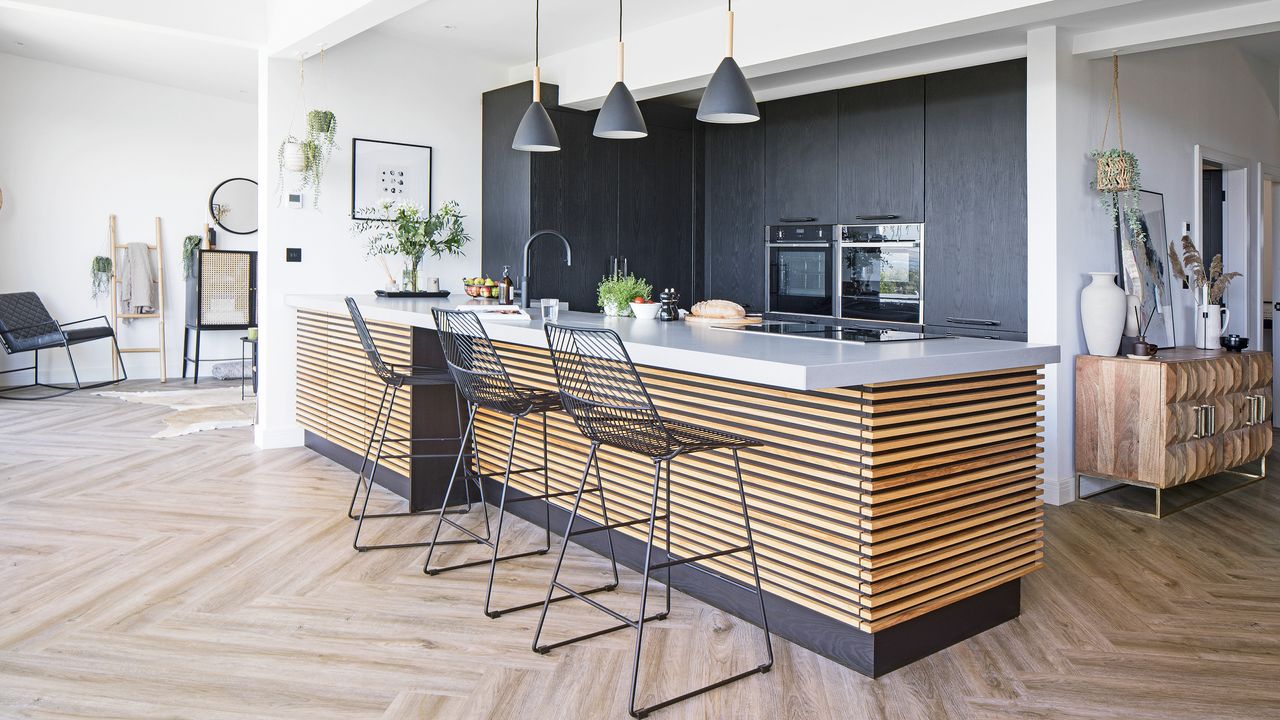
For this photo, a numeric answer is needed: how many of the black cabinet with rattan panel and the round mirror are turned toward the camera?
2

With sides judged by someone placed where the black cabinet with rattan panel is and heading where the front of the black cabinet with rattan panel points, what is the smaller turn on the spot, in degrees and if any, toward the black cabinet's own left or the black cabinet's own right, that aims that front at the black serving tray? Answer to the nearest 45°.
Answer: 0° — it already faces it

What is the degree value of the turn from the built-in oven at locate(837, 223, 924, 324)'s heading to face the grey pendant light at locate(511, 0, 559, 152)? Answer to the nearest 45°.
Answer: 0° — it already faces it

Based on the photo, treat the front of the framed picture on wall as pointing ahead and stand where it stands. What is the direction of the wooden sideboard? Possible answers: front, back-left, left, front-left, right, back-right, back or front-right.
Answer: front

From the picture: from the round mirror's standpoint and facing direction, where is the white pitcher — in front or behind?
in front

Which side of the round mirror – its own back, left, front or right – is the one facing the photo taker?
front

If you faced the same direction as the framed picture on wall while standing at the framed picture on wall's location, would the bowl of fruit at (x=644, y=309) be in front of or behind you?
in front

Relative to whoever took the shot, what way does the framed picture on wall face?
facing the viewer and to the right of the viewer

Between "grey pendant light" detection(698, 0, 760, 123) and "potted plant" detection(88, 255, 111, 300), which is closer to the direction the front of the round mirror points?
the grey pendant light

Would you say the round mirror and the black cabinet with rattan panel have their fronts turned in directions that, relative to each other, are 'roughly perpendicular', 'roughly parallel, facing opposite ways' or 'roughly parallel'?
roughly parallel

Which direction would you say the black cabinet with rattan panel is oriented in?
toward the camera

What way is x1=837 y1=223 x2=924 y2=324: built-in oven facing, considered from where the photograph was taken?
facing the viewer and to the left of the viewer
